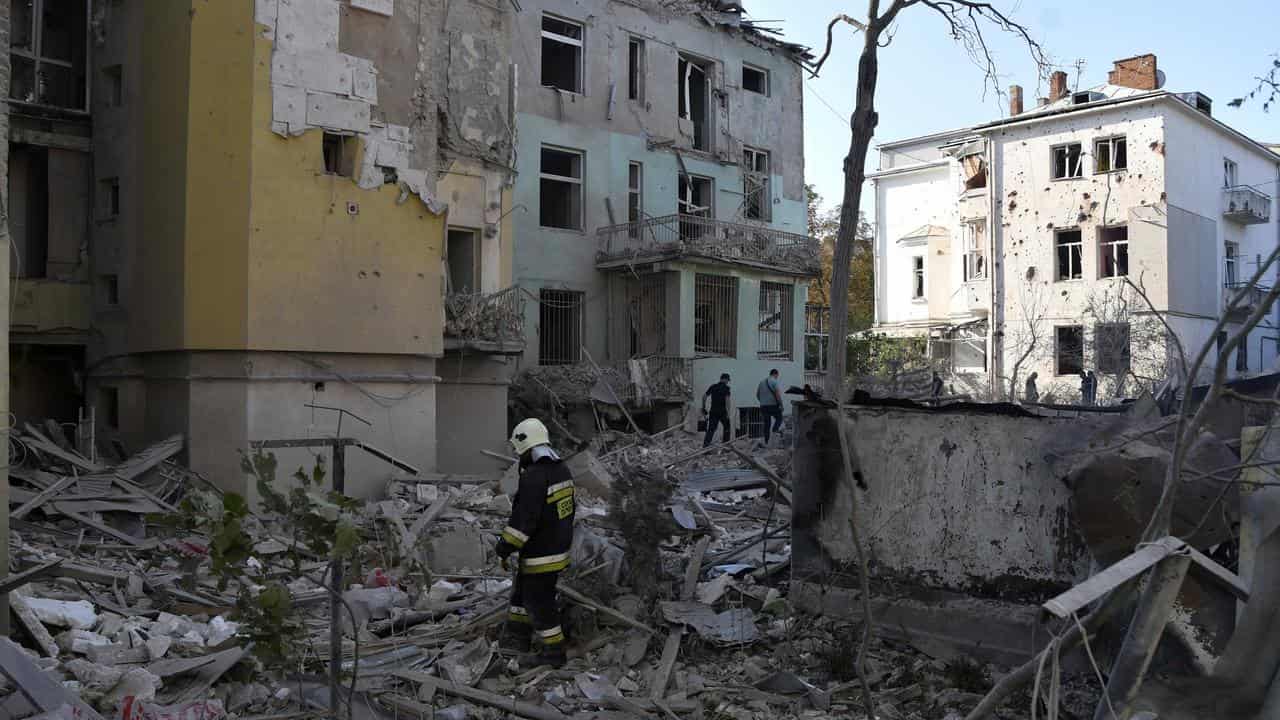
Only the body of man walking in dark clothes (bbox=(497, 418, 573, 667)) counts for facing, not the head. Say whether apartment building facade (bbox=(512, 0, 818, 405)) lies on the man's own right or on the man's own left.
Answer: on the man's own right

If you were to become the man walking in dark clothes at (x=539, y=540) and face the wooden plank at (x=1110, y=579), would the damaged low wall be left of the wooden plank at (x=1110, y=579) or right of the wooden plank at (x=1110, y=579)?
left

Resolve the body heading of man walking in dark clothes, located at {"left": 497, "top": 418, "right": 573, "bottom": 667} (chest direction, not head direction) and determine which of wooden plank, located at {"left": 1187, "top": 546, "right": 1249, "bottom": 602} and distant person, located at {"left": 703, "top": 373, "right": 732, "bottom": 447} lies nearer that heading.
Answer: the distant person
